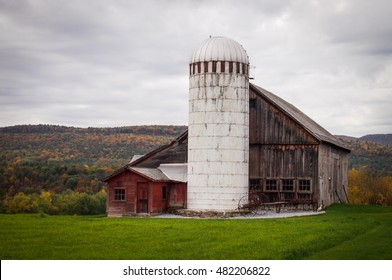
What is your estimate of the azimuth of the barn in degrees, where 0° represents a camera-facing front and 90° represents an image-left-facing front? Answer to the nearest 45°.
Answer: approximately 0°
